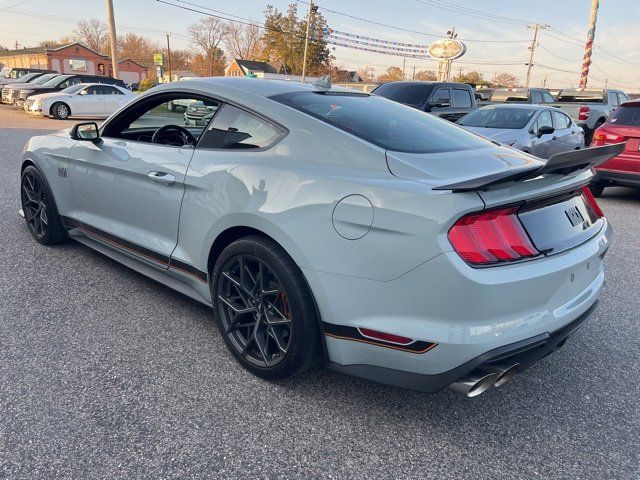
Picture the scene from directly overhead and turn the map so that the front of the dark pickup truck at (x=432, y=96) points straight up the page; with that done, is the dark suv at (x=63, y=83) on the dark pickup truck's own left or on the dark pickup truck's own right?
on the dark pickup truck's own right

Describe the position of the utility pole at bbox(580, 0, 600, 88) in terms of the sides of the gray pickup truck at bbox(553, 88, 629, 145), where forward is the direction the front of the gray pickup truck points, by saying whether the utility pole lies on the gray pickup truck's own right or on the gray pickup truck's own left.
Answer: on the gray pickup truck's own left

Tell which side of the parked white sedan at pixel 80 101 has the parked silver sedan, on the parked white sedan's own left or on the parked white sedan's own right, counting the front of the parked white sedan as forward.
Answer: on the parked white sedan's own left

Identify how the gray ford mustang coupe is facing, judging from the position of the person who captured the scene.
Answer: facing away from the viewer and to the left of the viewer

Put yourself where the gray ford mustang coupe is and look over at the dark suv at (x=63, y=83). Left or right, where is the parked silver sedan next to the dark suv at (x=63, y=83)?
right

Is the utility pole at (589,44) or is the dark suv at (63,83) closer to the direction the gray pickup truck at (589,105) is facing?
the utility pole

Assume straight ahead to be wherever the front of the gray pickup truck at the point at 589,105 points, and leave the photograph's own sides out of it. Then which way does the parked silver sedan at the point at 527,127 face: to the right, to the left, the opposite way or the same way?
the opposite way

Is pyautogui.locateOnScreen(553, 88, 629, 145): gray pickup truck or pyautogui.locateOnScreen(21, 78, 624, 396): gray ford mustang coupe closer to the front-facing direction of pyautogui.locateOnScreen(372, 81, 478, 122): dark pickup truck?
the gray ford mustang coupe

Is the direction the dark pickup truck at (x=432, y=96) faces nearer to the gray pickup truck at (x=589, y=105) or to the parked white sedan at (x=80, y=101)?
the parked white sedan
